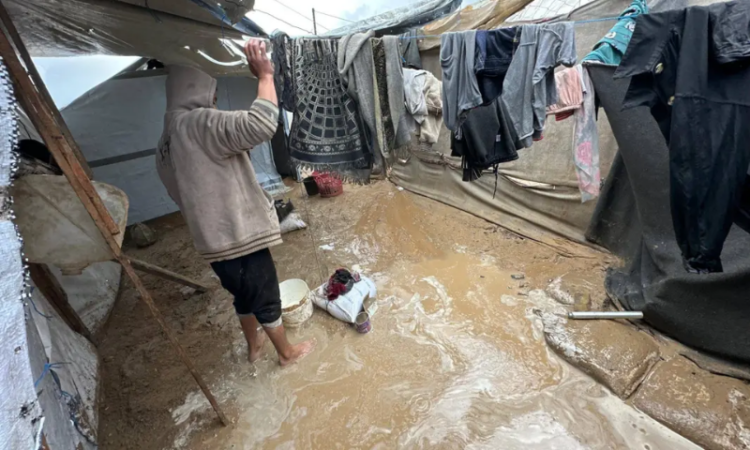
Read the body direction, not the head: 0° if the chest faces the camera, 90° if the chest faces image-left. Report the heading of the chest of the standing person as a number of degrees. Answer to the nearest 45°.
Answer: approximately 225°

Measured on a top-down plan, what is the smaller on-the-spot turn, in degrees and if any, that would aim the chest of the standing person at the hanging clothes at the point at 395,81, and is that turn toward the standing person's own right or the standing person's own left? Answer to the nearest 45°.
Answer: approximately 45° to the standing person's own right

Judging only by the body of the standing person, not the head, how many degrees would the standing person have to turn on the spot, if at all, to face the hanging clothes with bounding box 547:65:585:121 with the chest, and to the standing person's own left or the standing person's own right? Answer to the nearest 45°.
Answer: approximately 45° to the standing person's own right

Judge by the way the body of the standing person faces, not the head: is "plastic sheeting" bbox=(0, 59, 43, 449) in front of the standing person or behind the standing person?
behind

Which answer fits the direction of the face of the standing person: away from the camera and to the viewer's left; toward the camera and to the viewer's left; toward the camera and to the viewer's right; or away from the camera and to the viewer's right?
away from the camera and to the viewer's right
